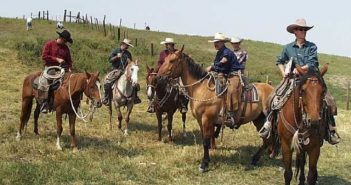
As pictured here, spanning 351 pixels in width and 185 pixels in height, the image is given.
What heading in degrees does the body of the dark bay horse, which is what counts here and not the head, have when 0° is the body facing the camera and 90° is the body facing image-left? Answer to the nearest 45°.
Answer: approximately 45°

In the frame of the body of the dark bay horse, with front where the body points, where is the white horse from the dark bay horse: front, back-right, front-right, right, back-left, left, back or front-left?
right

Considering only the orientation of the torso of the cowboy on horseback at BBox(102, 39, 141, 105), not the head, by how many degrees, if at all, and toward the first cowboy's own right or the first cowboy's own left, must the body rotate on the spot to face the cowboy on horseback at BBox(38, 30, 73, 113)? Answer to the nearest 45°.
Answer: approximately 90° to the first cowboy's own right

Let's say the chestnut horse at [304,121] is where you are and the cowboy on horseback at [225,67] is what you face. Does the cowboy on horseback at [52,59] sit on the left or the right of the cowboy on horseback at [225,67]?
left

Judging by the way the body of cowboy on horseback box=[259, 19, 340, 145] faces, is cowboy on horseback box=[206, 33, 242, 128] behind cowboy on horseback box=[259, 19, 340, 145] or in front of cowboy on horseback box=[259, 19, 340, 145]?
behind

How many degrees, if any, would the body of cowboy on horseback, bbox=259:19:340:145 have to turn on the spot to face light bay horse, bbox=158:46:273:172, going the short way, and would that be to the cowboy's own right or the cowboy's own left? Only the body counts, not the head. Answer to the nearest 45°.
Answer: approximately 135° to the cowboy's own right

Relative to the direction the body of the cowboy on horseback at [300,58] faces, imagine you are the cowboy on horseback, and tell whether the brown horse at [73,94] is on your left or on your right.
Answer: on your right

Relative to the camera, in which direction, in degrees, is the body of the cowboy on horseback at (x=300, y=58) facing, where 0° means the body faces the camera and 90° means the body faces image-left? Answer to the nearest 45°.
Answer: approximately 0°

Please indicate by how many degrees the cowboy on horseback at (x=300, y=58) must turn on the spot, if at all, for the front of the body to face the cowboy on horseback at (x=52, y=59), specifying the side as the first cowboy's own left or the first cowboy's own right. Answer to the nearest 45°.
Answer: approximately 90° to the first cowboy's own right
